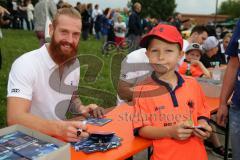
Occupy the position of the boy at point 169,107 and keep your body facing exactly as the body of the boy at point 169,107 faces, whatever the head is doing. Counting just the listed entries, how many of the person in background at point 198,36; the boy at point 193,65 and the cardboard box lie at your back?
2

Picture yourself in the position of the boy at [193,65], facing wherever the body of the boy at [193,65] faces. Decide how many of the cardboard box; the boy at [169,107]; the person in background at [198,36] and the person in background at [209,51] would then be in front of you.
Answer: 2

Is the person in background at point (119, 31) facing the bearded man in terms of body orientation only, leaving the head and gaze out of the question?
yes

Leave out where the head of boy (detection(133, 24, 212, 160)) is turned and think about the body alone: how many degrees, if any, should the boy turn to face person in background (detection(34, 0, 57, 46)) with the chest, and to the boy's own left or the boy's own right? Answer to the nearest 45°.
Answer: approximately 135° to the boy's own right

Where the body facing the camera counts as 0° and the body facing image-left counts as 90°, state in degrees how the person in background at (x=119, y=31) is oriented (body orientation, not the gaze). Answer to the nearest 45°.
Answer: approximately 0°

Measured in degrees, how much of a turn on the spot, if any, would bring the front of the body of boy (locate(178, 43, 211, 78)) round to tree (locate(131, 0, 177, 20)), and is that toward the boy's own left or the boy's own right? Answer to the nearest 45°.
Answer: approximately 180°

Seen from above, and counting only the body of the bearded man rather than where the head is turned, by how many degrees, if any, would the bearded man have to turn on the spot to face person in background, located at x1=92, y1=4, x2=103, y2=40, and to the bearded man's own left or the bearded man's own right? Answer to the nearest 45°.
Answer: approximately 135° to the bearded man's own left
